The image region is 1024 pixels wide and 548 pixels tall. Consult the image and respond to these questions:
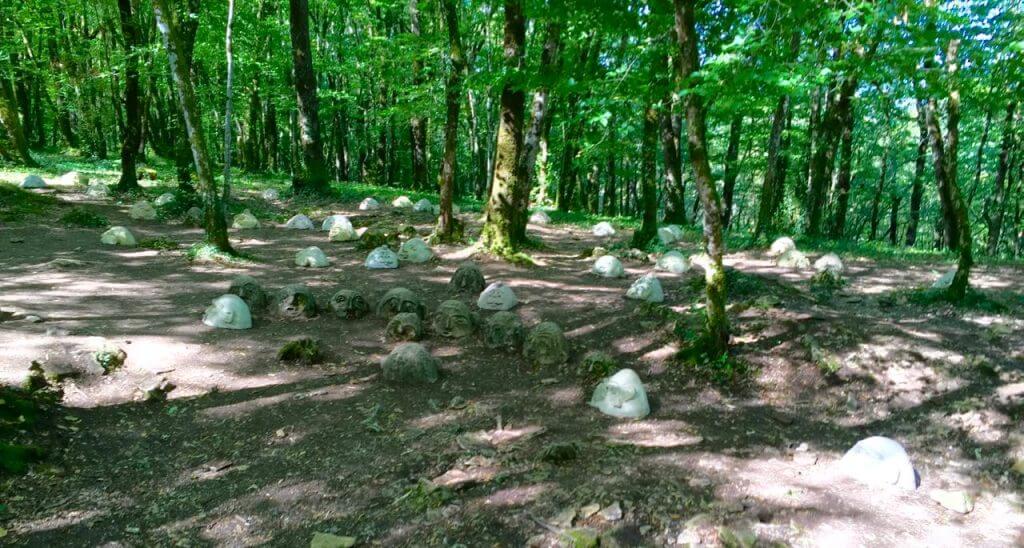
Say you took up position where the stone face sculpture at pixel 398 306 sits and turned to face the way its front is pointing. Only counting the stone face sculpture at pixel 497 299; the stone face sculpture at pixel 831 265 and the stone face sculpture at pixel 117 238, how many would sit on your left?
2

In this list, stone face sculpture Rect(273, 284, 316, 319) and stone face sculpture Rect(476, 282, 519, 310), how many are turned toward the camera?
2

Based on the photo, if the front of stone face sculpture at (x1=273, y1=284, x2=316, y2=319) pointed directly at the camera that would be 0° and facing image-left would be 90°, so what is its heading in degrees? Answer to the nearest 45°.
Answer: approximately 0°

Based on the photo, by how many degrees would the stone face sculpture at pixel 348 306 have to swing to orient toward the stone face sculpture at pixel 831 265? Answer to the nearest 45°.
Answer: approximately 90° to its left

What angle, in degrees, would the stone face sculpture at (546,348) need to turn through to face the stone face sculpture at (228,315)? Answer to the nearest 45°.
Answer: approximately 90° to its right

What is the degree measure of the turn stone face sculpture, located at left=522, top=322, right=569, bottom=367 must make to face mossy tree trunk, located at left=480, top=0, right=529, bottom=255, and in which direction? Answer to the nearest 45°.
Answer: approximately 180°

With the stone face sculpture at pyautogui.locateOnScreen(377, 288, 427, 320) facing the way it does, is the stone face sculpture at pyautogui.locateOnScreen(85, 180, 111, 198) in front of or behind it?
behind

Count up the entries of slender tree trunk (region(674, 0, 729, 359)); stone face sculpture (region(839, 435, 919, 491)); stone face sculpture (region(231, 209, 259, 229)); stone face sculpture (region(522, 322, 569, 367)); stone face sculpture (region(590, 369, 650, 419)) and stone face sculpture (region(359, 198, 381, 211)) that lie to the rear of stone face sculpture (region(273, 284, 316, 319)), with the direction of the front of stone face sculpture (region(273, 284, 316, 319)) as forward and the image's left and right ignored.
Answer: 2

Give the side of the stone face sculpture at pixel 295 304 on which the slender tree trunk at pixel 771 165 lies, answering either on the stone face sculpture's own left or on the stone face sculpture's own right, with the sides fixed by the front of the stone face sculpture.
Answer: on the stone face sculpture's own left

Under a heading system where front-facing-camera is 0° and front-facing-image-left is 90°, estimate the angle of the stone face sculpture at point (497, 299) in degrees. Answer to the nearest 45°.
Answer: approximately 0°

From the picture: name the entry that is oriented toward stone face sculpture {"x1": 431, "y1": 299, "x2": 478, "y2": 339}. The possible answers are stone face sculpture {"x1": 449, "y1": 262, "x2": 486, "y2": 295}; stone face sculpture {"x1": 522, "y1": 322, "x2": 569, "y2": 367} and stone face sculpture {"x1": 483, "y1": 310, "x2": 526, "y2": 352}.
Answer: stone face sculpture {"x1": 449, "y1": 262, "x2": 486, "y2": 295}
